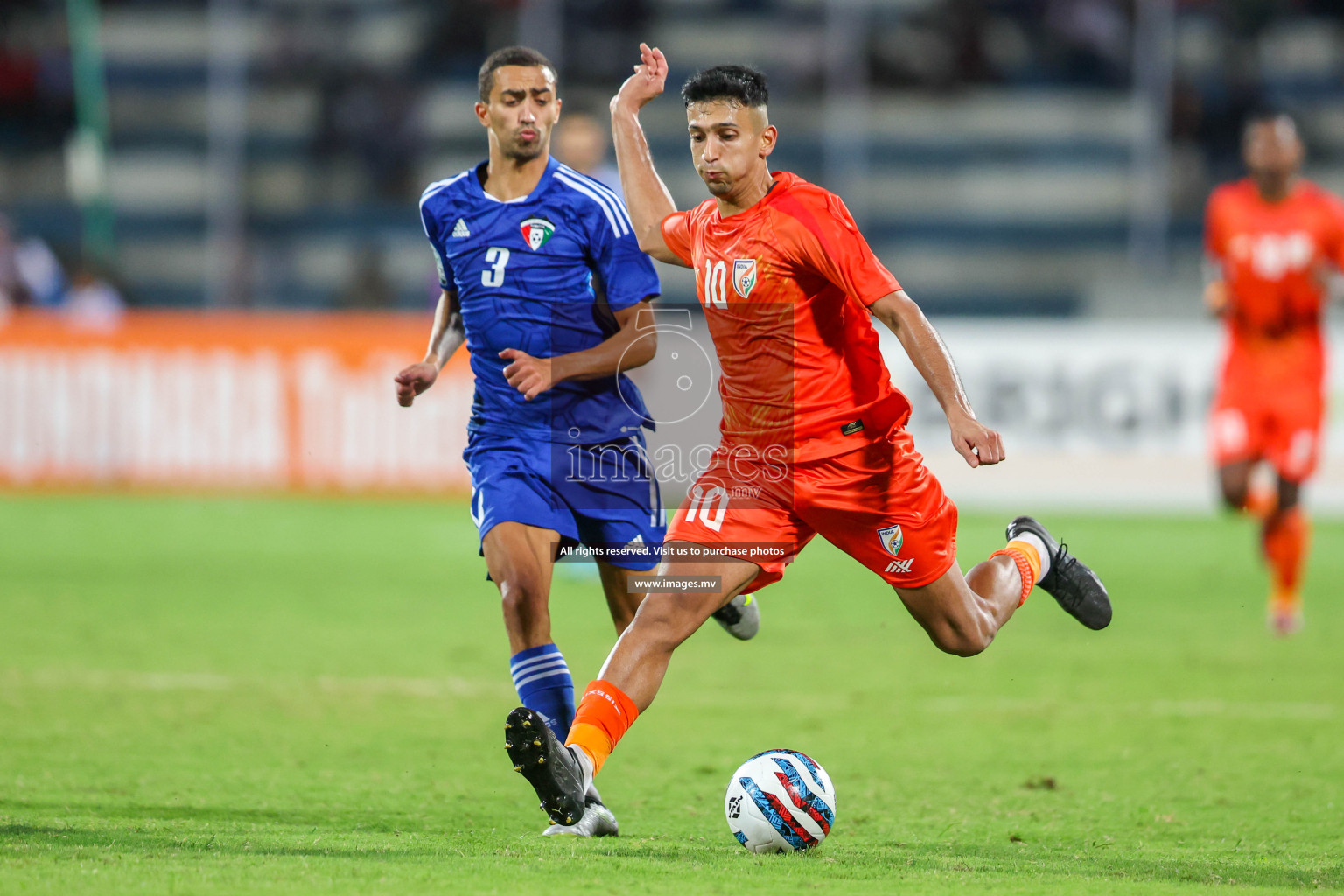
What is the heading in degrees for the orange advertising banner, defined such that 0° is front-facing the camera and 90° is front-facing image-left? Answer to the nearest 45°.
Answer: approximately 0°

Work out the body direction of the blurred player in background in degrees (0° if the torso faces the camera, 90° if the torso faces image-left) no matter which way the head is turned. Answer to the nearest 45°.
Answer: approximately 0°

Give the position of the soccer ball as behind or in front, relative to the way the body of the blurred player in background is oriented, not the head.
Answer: in front

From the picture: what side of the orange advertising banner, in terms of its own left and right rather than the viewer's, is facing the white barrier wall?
left

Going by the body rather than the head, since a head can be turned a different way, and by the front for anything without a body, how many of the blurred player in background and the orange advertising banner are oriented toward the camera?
2

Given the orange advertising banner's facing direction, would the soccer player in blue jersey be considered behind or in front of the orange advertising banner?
in front

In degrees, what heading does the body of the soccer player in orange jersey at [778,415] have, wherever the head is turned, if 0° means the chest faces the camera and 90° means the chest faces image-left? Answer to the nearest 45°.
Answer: approximately 45°

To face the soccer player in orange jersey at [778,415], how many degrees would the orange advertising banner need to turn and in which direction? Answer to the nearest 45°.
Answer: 0° — it already faces them

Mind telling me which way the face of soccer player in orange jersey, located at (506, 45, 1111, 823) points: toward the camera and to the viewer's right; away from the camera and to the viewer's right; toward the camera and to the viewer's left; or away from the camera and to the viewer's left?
toward the camera and to the viewer's left
